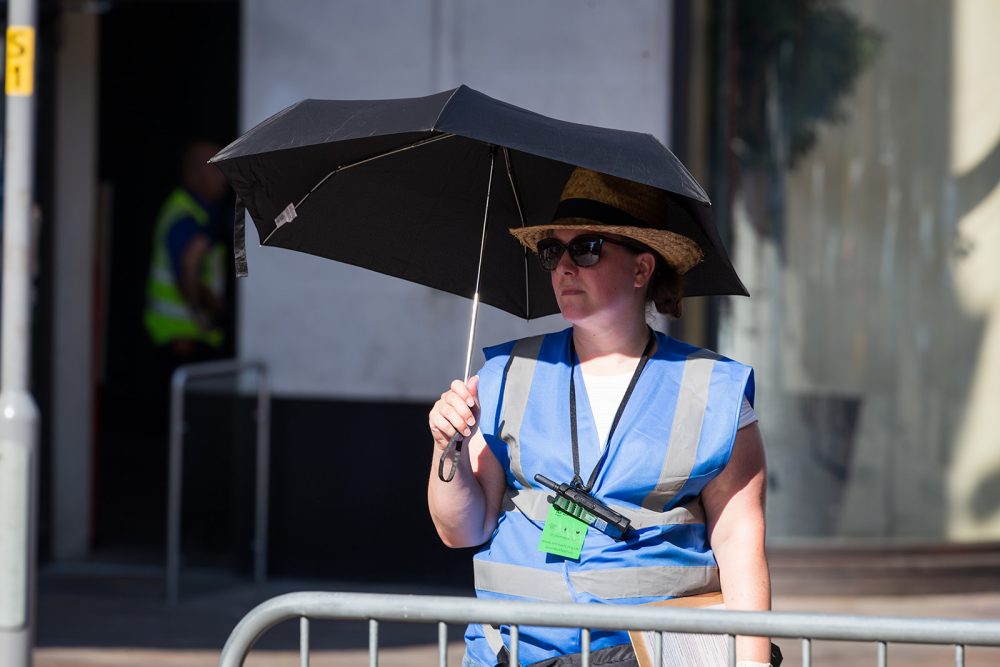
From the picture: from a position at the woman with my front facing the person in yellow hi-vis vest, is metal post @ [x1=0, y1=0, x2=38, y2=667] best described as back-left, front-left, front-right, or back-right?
front-left

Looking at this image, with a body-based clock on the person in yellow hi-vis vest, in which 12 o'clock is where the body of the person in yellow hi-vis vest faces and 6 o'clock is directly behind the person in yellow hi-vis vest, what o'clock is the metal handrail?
The metal handrail is roughly at 3 o'clock from the person in yellow hi-vis vest.

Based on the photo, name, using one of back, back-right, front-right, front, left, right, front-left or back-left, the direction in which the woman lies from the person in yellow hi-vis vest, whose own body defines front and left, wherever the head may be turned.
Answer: right

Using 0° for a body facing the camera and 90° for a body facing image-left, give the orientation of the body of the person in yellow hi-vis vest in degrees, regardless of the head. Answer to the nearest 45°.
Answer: approximately 270°

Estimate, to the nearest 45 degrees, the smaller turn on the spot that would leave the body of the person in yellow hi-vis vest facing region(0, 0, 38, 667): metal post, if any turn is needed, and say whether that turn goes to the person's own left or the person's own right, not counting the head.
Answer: approximately 90° to the person's own right

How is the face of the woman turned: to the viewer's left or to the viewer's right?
to the viewer's left

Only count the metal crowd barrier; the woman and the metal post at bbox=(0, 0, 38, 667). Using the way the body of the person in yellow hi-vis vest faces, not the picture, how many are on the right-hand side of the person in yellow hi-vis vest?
3
